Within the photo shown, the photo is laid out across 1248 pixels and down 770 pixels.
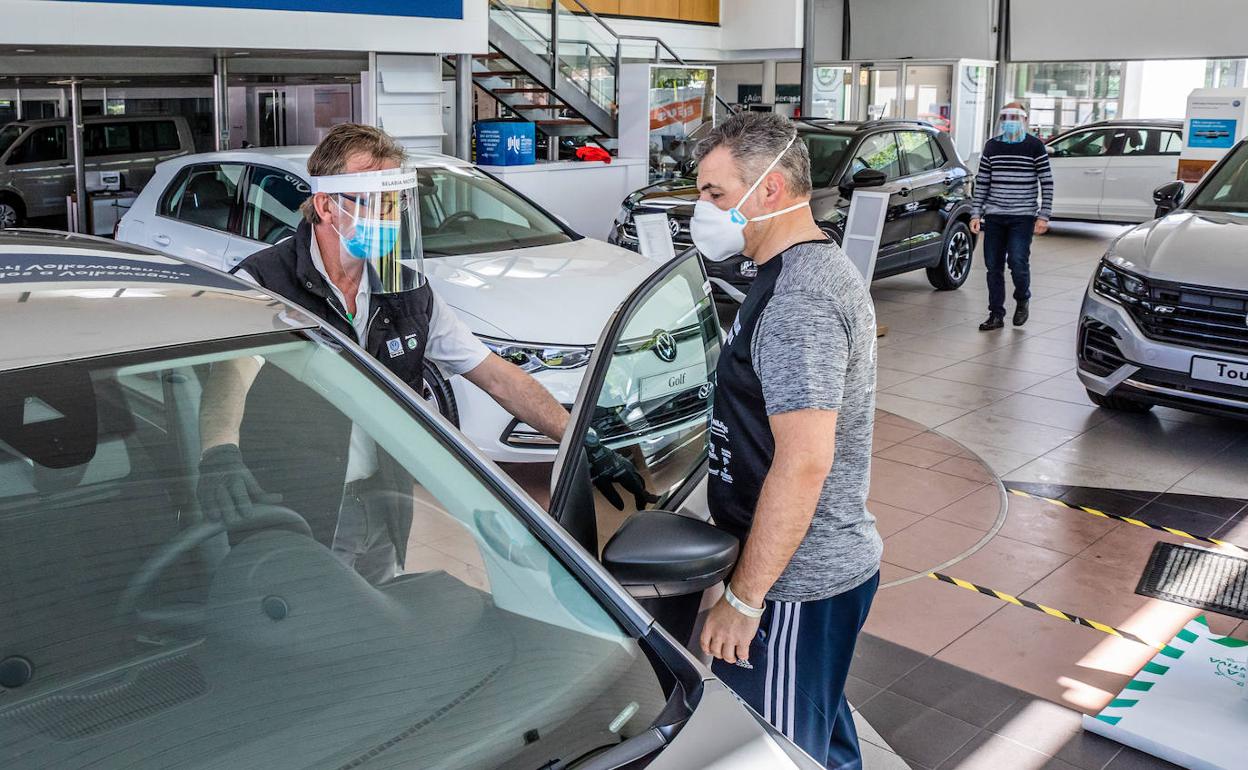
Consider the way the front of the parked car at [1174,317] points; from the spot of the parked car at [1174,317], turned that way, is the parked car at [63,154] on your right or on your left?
on your right

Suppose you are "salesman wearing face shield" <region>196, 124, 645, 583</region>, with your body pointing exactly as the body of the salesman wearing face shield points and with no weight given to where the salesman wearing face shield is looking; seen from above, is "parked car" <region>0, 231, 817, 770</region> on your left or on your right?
on your right

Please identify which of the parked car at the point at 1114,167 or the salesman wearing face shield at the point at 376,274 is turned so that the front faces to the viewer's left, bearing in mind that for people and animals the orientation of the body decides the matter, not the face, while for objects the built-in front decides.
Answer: the parked car

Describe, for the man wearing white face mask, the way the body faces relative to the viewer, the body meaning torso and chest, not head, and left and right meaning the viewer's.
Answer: facing to the left of the viewer

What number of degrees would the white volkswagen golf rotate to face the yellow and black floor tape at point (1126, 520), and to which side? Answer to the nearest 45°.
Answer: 0° — it already faces it

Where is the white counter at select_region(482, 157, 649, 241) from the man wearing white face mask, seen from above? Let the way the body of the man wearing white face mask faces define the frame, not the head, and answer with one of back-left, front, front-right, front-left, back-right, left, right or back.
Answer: right

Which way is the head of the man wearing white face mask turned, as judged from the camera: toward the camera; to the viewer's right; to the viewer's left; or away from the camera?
to the viewer's left

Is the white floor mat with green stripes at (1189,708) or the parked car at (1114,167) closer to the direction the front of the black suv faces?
the white floor mat with green stripes

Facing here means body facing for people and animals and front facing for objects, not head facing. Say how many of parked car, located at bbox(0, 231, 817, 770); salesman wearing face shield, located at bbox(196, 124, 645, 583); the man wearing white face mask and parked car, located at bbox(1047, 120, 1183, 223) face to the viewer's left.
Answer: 2

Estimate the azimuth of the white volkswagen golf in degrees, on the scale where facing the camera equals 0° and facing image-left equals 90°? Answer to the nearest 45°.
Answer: approximately 315°

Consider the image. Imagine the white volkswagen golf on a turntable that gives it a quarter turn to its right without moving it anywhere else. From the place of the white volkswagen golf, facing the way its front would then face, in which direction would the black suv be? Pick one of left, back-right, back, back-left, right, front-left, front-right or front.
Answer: back

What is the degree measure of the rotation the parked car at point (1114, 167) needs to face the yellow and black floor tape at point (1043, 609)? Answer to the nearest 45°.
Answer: approximately 90° to its left

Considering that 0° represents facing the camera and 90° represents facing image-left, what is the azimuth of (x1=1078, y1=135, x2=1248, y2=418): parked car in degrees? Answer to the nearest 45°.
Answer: approximately 45°

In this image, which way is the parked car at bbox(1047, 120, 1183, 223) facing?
to the viewer's left

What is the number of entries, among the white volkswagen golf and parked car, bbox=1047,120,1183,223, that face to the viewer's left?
1

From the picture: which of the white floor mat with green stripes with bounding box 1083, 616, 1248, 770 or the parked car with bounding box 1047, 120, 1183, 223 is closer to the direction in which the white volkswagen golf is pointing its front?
the white floor mat with green stripes
